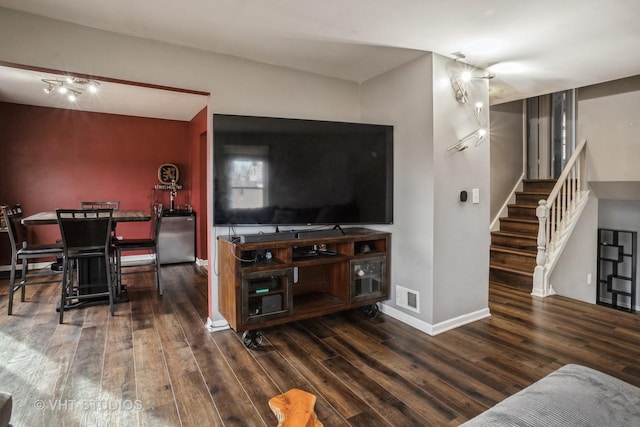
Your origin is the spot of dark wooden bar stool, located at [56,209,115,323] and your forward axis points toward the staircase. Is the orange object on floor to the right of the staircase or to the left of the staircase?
right

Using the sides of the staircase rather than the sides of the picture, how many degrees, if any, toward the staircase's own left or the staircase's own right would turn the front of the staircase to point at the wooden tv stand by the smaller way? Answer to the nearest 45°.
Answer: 0° — it already faces it

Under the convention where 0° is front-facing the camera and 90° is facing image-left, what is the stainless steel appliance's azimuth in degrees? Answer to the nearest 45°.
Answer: approximately 0°

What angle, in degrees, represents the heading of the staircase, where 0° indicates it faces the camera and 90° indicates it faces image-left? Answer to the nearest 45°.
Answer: approximately 45°

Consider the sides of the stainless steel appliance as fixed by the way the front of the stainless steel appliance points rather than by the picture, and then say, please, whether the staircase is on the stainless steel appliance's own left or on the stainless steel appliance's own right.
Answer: on the stainless steel appliance's own left

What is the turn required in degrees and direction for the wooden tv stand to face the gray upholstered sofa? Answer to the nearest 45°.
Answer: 0° — it already faces it

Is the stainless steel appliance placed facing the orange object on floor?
yes

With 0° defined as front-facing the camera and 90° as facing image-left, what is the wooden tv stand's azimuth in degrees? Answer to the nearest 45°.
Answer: approximately 315°
